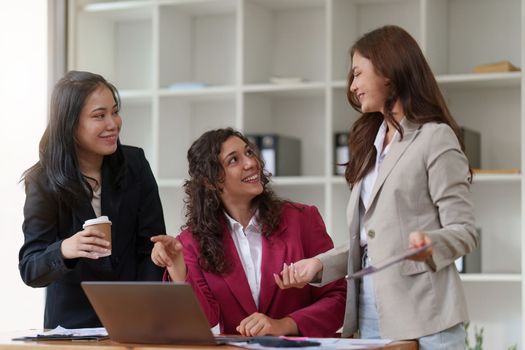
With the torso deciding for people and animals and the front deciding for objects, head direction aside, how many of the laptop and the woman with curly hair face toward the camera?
1

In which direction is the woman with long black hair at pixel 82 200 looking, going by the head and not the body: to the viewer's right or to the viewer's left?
to the viewer's right

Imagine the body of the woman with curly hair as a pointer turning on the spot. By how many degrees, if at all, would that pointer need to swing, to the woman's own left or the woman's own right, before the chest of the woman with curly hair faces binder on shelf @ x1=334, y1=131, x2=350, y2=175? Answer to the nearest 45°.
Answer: approximately 180°

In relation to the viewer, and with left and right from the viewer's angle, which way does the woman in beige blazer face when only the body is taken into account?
facing the viewer and to the left of the viewer

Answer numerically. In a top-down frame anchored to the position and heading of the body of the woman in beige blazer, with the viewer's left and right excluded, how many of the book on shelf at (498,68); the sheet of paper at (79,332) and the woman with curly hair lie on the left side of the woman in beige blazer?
0

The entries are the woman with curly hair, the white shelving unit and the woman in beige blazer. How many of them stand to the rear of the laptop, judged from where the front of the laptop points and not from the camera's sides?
0

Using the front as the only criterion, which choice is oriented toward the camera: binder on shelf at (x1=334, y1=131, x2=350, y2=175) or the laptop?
the binder on shelf

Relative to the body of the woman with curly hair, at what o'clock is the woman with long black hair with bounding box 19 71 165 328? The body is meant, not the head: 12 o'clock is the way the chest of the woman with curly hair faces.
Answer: The woman with long black hair is roughly at 3 o'clock from the woman with curly hair.

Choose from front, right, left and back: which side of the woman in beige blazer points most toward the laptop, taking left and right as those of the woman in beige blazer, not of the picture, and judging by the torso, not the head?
front

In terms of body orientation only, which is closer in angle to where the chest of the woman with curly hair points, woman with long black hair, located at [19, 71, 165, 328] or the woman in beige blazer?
the woman in beige blazer

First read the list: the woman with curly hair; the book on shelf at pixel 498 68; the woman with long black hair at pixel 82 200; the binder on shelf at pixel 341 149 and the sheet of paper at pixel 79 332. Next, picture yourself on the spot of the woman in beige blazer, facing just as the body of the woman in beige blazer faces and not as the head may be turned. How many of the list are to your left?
0

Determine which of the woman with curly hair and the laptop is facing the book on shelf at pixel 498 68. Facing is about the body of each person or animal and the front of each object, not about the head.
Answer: the laptop

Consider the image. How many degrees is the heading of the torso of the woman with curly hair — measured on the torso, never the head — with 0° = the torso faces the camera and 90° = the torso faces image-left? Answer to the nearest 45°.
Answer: approximately 0°

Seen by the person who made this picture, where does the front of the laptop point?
facing away from the viewer and to the right of the viewer

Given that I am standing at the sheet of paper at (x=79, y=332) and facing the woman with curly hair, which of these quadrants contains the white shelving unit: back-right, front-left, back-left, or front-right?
front-left
